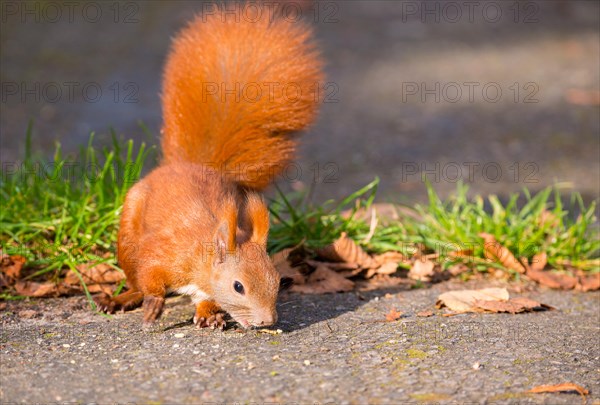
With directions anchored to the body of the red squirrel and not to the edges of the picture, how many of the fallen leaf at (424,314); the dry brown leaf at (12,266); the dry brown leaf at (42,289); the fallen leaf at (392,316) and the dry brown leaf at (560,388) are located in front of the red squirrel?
3

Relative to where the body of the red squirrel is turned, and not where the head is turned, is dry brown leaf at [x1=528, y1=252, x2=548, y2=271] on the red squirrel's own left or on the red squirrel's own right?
on the red squirrel's own left

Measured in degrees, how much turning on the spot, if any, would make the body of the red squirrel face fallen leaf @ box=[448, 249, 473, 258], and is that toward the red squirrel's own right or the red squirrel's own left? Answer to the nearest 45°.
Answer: approximately 45° to the red squirrel's own left

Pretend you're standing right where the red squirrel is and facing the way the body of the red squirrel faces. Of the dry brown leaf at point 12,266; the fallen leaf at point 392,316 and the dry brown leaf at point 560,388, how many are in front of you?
2

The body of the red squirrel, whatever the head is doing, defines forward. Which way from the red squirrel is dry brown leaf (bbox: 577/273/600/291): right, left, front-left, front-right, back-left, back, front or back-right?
front-left

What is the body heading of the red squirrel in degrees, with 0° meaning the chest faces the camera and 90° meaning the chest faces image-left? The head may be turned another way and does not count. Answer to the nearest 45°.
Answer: approximately 315°

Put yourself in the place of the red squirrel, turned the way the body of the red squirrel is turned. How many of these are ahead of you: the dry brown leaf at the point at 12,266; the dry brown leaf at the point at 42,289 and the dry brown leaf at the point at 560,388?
1

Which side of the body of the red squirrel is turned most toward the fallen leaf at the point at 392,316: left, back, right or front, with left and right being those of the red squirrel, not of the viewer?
front

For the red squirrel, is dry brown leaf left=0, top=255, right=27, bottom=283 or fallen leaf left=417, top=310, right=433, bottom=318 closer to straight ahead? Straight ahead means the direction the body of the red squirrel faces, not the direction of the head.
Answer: the fallen leaf

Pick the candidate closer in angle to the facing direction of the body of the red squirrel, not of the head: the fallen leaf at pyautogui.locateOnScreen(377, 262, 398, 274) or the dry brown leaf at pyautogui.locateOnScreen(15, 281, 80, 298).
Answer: the fallen leaf

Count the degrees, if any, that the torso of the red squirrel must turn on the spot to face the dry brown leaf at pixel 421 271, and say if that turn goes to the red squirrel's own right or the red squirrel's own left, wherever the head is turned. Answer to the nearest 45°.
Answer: approximately 45° to the red squirrel's own left

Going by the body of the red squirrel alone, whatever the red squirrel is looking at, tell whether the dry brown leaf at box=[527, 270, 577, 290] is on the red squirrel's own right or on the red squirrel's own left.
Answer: on the red squirrel's own left

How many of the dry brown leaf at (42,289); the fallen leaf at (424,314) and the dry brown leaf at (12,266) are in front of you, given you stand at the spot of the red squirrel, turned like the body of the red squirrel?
1
